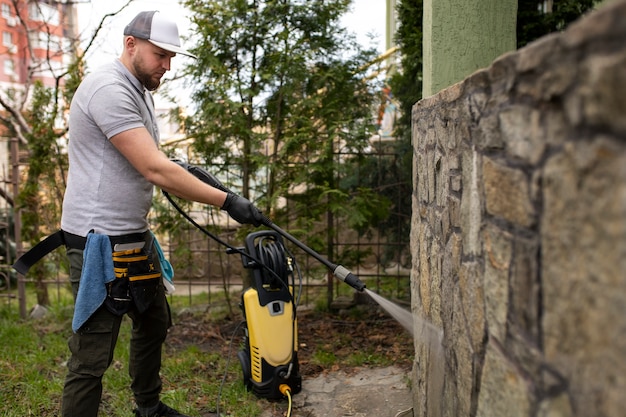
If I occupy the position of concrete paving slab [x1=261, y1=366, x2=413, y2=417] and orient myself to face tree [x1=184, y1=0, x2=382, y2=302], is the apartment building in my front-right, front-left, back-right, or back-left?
front-left

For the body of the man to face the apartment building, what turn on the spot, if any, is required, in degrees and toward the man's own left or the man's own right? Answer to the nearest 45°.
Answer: approximately 90° to the man's own left

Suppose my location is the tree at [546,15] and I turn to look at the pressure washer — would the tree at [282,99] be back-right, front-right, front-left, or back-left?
front-right

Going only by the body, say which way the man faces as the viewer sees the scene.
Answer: to the viewer's right

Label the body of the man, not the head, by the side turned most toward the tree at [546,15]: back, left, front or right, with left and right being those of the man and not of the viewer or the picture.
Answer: front

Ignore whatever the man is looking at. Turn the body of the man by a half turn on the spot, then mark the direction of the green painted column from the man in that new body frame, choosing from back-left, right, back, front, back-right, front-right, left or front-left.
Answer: back

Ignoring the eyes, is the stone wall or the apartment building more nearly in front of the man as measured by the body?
the stone wall

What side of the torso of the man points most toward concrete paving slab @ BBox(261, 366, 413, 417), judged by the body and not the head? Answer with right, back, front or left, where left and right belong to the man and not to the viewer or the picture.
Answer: front

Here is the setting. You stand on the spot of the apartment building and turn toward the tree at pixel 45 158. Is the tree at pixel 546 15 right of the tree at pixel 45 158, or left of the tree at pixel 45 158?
left

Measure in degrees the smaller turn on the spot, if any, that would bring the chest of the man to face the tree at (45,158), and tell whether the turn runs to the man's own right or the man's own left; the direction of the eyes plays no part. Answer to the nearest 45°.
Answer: approximately 90° to the man's own left
